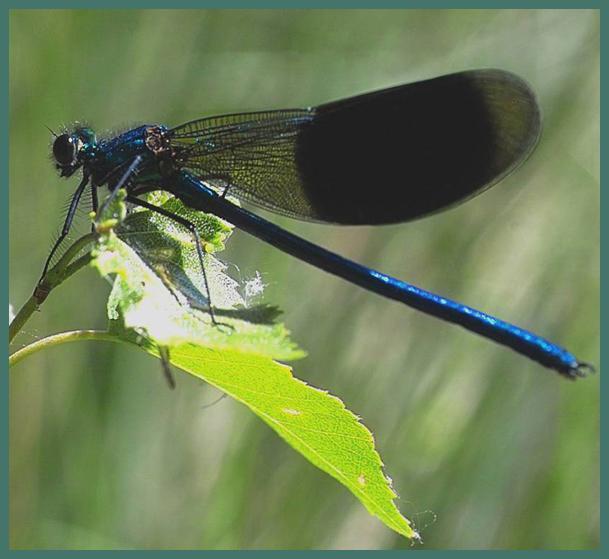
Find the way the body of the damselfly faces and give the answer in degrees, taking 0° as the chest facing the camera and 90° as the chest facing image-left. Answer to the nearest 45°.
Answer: approximately 90°
